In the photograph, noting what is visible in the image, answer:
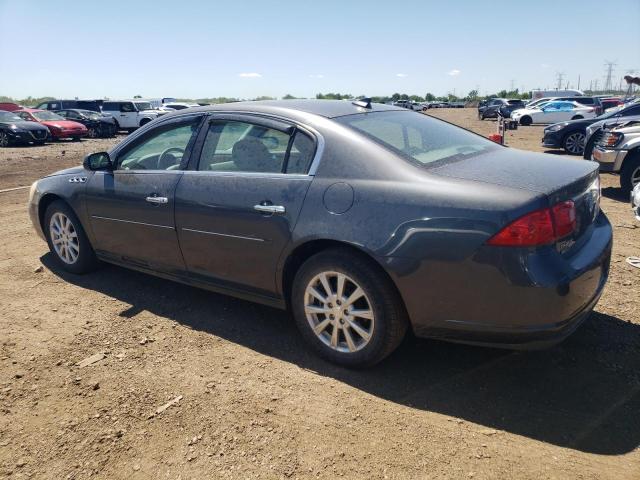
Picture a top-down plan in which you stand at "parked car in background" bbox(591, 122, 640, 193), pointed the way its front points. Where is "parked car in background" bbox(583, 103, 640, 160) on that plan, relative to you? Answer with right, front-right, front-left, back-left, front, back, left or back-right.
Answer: back-right

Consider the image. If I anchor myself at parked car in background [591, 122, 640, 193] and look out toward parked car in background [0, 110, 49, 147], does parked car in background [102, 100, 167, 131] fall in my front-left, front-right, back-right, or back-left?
front-right

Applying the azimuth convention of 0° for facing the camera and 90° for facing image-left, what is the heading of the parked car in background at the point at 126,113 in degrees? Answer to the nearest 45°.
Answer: approximately 315°

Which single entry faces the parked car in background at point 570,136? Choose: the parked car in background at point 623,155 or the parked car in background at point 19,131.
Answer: the parked car in background at point 19,131

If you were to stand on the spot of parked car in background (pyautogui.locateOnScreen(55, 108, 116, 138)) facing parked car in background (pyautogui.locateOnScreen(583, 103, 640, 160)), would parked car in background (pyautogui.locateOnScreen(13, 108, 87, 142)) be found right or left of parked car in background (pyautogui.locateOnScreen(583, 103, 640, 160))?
right

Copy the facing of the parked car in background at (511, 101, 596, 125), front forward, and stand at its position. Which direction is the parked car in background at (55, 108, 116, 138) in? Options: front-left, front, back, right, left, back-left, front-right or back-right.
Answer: front-left

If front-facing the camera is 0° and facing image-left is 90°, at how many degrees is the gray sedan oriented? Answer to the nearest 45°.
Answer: approximately 135°

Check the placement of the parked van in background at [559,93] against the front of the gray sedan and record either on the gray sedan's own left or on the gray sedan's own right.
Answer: on the gray sedan's own right

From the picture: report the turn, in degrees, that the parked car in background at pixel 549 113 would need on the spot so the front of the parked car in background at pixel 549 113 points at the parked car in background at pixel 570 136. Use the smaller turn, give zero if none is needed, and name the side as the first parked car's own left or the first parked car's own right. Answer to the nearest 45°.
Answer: approximately 90° to the first parked car's own left

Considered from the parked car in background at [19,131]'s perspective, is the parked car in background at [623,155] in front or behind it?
in front

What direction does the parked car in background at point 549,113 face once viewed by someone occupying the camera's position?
facing to the left of the viewer
